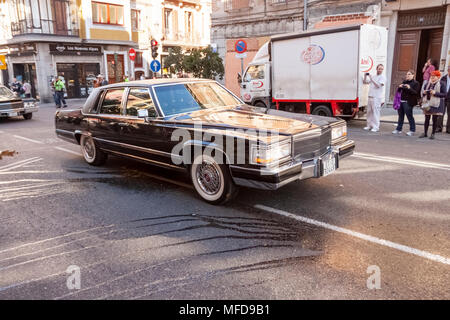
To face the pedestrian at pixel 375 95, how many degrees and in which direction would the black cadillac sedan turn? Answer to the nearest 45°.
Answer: approximately 90° to its left

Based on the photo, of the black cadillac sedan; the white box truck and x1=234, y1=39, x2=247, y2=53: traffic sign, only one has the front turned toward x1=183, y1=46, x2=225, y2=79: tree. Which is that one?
the white box truck

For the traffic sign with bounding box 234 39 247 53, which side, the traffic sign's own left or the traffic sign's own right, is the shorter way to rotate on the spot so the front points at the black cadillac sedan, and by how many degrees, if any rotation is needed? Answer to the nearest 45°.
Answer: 0° — it already faces it

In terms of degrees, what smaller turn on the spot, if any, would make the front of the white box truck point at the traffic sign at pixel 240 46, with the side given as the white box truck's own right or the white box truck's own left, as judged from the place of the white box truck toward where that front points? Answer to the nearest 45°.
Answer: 0° — it already faces it

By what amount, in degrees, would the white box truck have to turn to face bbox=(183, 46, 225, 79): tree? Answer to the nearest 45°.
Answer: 0° — it already faces it

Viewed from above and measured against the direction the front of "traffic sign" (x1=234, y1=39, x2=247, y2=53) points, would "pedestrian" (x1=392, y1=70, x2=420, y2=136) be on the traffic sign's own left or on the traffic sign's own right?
on the traffic sign's own left

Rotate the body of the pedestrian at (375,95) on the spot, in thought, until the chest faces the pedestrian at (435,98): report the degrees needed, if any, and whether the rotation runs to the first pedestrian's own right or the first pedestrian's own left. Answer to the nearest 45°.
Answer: approximately 90° to the first pedestrian's own left

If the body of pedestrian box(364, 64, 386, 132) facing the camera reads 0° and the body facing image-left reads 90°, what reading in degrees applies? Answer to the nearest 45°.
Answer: approximately 45°

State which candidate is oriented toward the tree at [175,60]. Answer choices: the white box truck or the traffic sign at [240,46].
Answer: the white box truck

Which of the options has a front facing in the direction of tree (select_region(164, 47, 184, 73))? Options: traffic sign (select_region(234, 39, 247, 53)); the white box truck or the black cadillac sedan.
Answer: the white box truck

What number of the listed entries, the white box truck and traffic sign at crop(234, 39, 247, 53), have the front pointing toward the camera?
1
